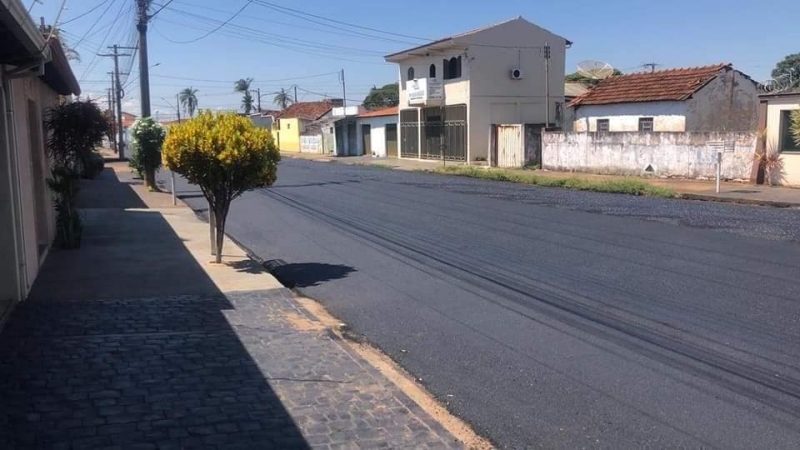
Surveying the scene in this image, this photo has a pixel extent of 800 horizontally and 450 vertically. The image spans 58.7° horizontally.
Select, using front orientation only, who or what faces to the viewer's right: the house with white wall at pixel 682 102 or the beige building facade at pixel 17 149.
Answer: the beige building facade

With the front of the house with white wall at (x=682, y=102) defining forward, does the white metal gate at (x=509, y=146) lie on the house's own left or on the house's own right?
on the house's own right

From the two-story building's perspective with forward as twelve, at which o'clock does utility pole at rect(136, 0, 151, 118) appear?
The utility pole is roughly at 12 o'clock from the two-story building.

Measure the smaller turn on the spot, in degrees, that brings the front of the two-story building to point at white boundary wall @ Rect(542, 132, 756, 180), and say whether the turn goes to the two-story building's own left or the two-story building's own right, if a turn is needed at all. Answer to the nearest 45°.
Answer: approximately 90° to the two-story building's own left

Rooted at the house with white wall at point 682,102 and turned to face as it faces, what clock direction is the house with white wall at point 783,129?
the house with white wall at point 783,129 is roughly at 10 o'clock from the house with white wall at point 682,102.

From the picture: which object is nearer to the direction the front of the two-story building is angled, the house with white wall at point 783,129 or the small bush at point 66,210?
the small bush

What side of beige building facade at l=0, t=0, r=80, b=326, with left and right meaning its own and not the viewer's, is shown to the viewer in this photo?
right

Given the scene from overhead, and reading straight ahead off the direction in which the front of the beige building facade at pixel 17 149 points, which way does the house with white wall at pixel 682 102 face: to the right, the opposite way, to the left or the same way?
the opposite way

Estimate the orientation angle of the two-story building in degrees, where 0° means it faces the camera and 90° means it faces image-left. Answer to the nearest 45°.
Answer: approximately 45°

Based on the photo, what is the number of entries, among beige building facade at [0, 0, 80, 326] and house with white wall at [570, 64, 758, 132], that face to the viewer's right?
1

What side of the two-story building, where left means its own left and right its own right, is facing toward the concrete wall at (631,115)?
left

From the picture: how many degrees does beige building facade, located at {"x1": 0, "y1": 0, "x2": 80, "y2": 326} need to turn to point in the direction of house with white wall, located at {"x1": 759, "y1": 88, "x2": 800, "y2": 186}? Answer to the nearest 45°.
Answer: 0° — it already faces it

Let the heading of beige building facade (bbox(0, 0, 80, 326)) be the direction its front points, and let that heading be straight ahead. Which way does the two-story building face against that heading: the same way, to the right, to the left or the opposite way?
the opposite way

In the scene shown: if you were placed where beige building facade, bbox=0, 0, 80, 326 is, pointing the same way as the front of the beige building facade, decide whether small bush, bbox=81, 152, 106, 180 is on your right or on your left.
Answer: on your left
